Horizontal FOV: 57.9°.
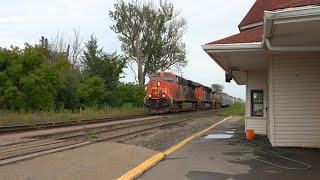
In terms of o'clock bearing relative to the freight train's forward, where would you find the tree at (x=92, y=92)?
The tree is roughly at 2 o'clock from the freight train.

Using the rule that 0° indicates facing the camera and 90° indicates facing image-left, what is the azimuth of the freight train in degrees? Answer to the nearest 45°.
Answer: approximately 45°

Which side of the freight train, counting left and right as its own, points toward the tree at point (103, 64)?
right
